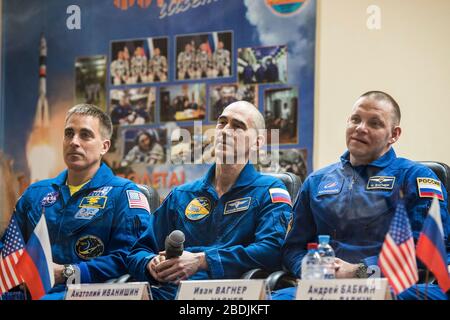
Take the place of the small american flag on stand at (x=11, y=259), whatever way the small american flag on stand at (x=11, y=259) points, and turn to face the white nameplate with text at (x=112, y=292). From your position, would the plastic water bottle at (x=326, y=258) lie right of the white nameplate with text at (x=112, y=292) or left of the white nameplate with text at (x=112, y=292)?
left

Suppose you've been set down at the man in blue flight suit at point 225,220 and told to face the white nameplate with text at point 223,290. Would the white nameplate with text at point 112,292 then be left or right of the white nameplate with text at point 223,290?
right

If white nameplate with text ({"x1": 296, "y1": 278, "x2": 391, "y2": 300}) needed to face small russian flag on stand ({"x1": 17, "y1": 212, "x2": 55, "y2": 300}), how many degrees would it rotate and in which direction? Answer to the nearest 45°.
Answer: approximately 90° to its right

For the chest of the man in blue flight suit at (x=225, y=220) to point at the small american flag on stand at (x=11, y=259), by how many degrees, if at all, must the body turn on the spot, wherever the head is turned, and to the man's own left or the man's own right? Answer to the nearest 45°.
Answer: approximately 45° to the man's own right

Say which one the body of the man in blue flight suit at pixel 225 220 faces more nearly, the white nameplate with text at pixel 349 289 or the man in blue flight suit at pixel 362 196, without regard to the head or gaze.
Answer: the white nameplate with text

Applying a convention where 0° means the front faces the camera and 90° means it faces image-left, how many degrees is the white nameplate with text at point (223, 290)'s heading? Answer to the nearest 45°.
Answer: approximately 0°

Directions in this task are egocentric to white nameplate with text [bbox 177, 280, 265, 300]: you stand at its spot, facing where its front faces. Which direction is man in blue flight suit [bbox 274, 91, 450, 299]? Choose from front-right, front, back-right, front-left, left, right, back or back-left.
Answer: back-left

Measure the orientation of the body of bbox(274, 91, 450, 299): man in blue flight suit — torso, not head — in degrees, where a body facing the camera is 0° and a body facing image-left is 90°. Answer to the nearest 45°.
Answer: approximately 45°

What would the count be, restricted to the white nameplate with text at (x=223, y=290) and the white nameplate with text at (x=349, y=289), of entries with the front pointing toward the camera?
2

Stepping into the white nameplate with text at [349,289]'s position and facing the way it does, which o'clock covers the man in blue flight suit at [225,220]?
The man in blue flight suit is roughly at 5 o'clock from the white nameplate with text.
